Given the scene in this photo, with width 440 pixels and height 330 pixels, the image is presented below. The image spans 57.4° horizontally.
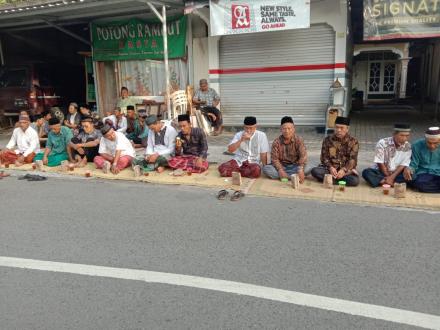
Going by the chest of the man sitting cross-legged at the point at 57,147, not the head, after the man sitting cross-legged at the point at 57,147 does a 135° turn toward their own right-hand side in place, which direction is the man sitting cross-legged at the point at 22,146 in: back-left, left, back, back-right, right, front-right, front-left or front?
front-left

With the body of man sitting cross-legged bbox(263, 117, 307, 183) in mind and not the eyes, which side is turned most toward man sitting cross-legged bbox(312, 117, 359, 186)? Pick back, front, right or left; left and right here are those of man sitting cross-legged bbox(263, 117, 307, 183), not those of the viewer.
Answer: left

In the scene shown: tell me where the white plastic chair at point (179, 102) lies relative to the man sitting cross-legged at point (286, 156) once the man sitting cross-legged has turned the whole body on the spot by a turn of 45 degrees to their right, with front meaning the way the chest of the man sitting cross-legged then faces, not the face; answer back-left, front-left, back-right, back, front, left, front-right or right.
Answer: right

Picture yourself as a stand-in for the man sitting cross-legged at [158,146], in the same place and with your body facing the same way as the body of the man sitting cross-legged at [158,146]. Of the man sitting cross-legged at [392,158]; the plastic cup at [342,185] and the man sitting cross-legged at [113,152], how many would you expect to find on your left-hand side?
2

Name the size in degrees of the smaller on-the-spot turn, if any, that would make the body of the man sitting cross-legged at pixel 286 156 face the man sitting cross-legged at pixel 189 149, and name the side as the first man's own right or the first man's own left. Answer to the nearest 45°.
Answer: approximately 90° to the first man's own right

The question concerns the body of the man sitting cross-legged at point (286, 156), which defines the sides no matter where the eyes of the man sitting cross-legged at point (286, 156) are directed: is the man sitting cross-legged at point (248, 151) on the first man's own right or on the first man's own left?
on the first man's own right

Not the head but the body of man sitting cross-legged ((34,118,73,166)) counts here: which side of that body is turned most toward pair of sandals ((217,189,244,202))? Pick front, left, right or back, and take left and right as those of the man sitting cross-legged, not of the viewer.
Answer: left
